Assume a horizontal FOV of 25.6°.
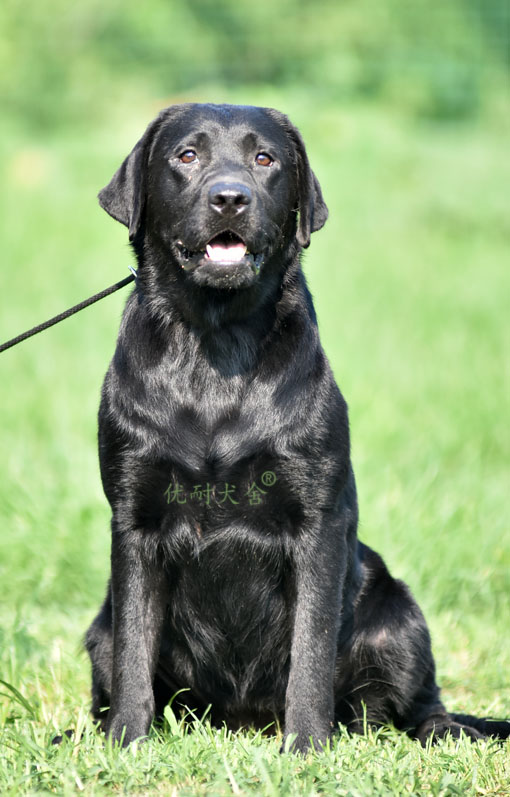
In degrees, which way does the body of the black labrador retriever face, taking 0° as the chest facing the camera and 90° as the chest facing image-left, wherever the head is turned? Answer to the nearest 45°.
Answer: approximately 0°
